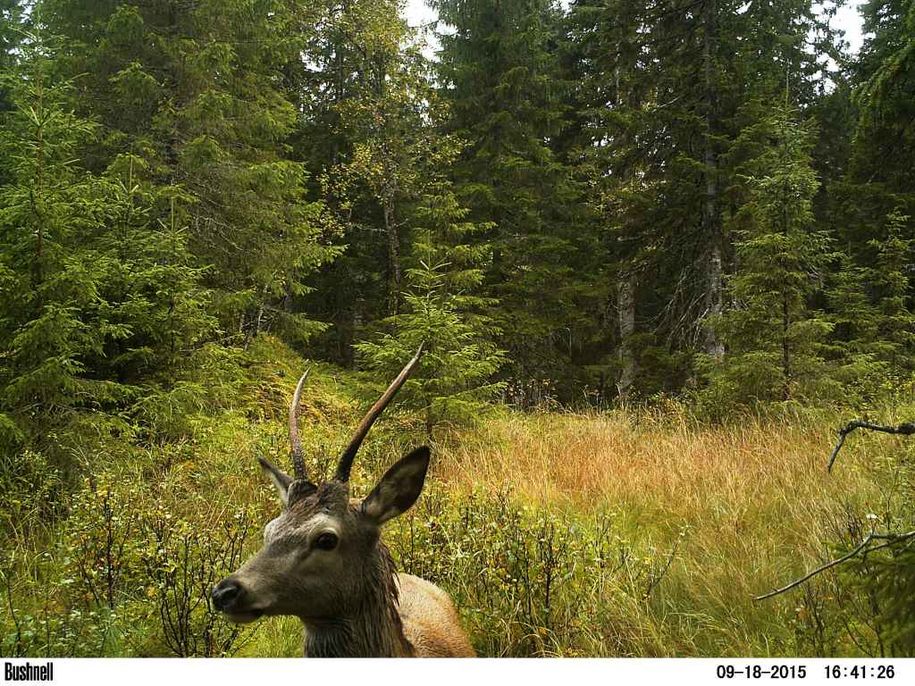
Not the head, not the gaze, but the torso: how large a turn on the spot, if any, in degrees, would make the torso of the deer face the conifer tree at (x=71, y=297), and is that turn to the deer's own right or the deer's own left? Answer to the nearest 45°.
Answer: approximately 90° to the deer's own right

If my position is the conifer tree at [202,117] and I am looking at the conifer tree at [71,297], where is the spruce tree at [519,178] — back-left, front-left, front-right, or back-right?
back-left

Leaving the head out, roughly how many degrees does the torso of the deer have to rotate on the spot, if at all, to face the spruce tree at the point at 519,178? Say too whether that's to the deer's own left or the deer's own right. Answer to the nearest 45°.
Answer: approximately 135° to the deer's own right

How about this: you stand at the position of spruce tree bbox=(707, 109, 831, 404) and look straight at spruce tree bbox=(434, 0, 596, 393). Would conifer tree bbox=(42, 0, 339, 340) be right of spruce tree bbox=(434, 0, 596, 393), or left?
left

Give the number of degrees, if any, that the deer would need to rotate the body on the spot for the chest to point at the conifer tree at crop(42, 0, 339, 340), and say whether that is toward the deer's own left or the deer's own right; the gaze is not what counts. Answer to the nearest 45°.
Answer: approximately 135° to the deer's own right

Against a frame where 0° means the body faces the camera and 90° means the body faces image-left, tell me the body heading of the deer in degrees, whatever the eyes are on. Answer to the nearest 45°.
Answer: approximately 45°

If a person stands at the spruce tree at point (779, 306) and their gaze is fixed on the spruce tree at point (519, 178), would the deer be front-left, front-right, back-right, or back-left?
back-left

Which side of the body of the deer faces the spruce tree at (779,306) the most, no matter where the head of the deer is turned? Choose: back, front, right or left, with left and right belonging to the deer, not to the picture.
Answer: back
